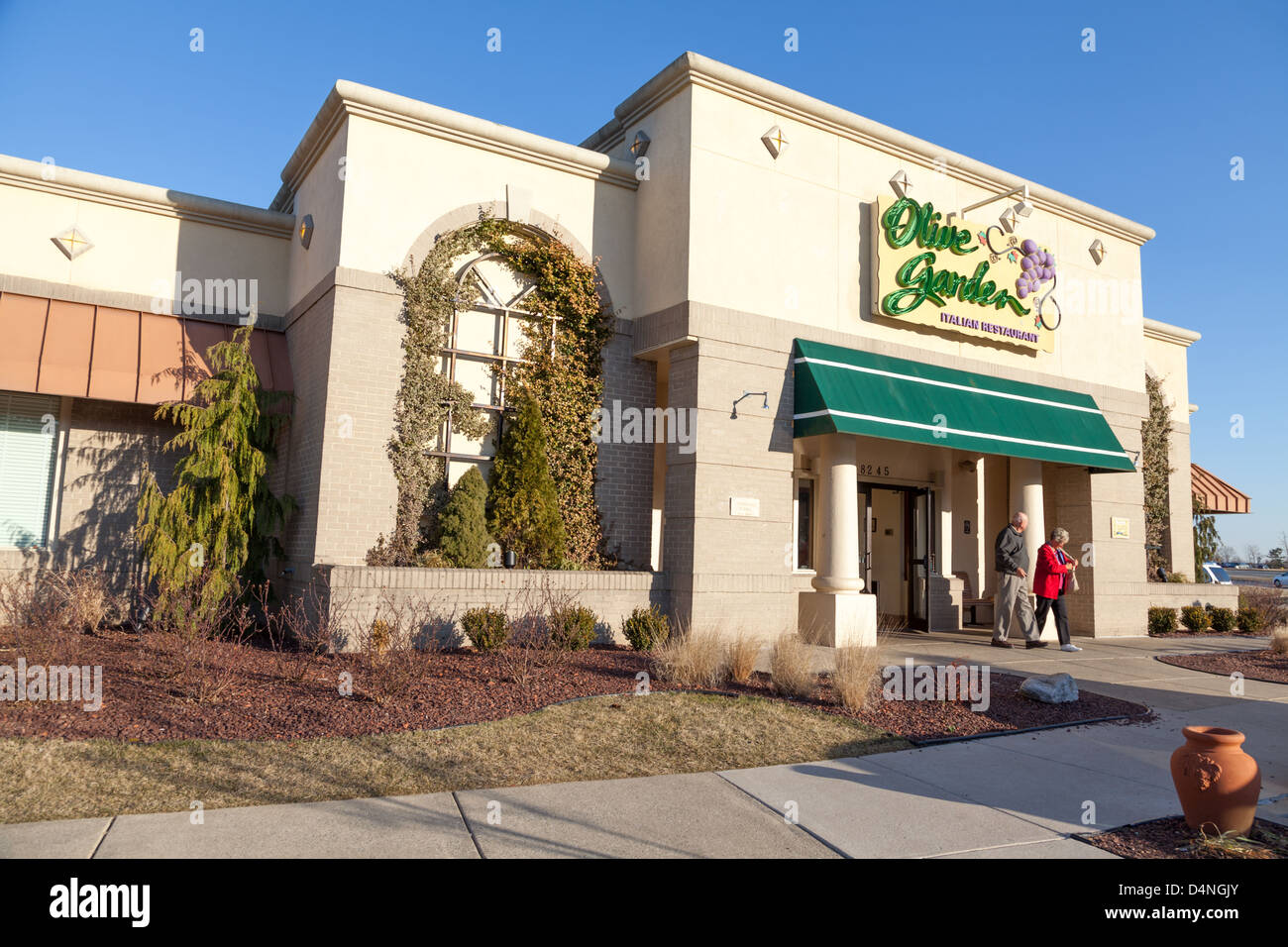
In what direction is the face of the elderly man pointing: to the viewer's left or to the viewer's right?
to the viewer's right

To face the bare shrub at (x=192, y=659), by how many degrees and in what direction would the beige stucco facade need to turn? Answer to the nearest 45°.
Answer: approximately 90° to its right

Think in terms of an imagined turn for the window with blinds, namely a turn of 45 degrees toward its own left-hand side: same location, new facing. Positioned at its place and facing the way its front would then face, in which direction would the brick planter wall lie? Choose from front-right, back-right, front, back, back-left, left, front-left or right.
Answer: front

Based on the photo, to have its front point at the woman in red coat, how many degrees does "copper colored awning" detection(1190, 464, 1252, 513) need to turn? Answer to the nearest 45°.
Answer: approximately 45° to its right

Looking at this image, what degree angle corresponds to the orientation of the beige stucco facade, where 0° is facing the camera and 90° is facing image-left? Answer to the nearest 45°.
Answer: approximately 315°

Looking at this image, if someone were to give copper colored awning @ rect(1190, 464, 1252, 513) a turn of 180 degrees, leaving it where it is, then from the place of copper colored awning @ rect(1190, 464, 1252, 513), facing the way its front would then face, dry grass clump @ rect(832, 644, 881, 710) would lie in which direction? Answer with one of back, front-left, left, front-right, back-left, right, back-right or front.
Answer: back-left

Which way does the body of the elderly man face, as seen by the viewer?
to the viewer's right

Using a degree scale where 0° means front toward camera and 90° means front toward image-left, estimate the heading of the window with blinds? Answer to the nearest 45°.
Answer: approximately 0°
